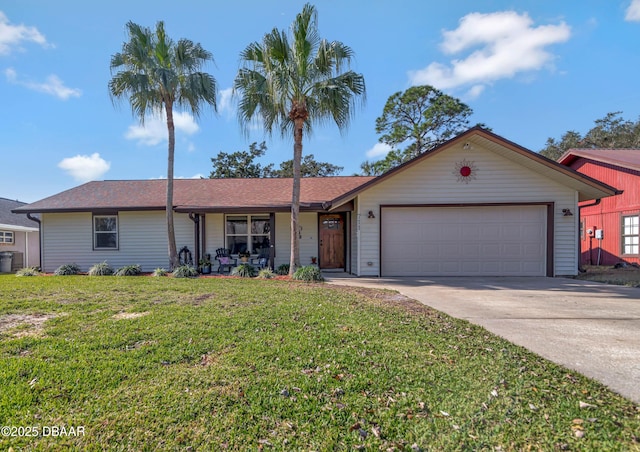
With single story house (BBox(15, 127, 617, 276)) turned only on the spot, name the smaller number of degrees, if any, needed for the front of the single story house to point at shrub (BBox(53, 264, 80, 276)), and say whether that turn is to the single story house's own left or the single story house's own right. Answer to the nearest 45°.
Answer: approximately 90° to the single story house's own right

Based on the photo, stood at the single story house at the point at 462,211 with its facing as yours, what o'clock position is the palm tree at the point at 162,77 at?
The palm tree is roughly at 3 o'clock from the single story house.

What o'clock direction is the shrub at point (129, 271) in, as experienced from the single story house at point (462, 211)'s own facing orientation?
The shrub is roughly at 3 o'clock from the single story house.

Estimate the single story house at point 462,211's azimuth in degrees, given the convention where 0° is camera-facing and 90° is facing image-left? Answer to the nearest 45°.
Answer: approximately 0°

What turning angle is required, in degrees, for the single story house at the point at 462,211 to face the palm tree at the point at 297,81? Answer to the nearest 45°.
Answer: approximately 90° to its right

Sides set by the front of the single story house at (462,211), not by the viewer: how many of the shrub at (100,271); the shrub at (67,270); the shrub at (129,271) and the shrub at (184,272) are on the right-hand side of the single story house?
4
